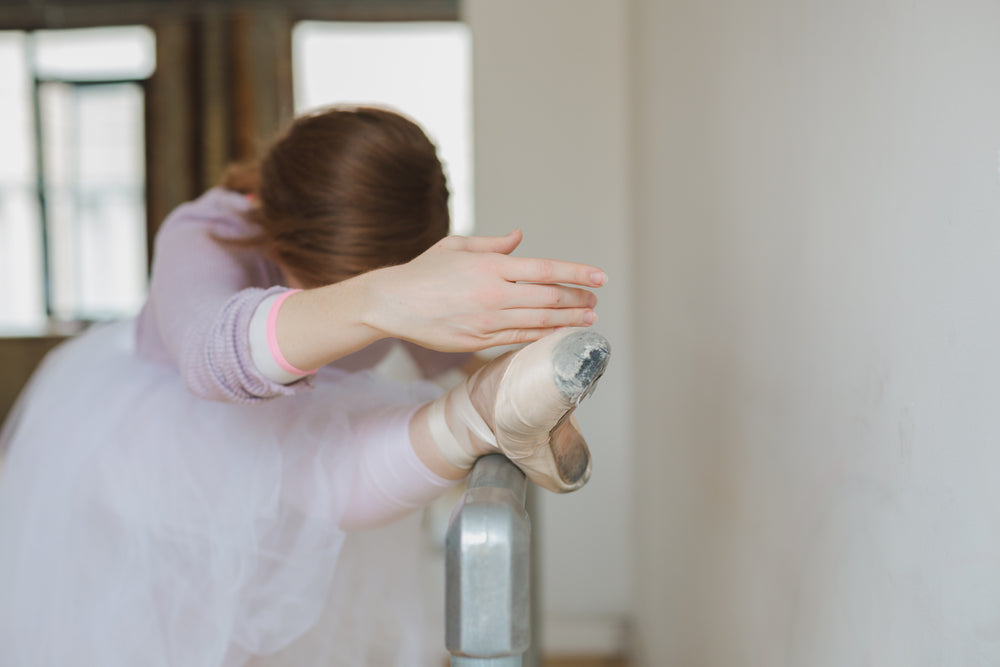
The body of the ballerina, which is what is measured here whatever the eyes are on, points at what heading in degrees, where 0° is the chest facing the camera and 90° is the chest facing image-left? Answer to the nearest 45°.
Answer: approximately 315°

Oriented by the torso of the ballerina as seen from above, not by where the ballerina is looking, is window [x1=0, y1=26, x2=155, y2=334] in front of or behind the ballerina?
behind
